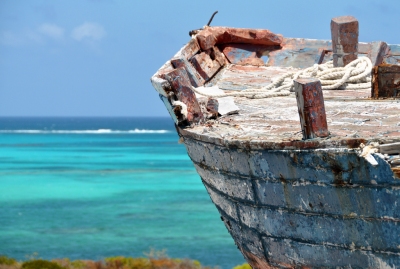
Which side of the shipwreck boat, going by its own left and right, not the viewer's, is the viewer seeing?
left
